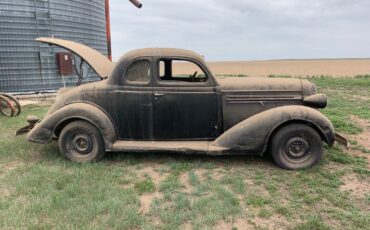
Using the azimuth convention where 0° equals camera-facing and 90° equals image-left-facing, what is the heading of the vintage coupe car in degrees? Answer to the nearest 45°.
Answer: approximately 270°

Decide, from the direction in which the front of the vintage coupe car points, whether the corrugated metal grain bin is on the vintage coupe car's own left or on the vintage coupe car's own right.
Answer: on the vintage coupe car's own left
